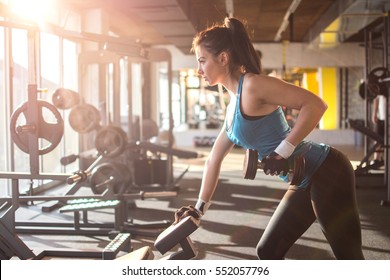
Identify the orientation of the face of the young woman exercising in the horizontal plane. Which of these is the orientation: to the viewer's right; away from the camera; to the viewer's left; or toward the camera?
to the viewer's left

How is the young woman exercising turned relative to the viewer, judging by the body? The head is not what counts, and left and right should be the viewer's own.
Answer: facing to the left of the viewer

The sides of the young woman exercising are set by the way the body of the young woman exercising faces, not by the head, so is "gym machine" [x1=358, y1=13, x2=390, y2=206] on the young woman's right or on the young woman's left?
on the young woman's right
